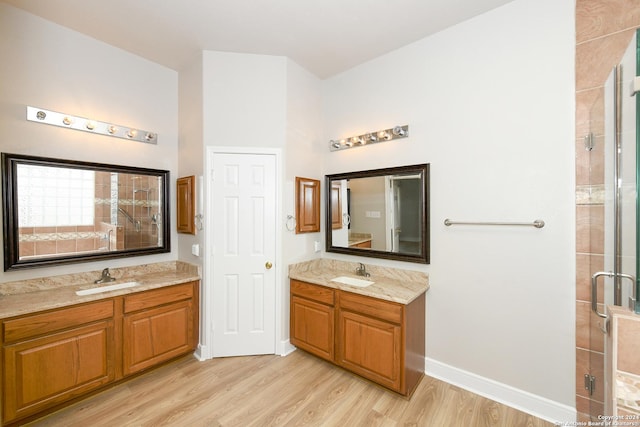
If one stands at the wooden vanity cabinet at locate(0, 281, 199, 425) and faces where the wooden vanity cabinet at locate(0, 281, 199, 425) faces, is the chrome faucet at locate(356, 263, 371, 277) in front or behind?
in front

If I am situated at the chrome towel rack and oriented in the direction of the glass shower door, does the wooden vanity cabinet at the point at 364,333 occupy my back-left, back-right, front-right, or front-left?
back-right

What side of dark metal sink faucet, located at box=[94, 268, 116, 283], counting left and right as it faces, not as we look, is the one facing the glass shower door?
front

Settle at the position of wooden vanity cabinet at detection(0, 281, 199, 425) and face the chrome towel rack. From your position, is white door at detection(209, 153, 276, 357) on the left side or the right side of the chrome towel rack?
left

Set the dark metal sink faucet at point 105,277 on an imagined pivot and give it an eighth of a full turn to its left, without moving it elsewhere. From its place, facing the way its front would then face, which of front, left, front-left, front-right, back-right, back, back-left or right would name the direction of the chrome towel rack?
front-right

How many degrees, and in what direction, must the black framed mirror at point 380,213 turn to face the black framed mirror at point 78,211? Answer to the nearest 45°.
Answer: approximately 45° to its right

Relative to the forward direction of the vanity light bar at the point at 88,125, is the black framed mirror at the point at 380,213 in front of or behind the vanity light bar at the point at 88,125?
in front

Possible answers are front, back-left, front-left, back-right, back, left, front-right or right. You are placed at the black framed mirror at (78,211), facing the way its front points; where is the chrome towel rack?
front

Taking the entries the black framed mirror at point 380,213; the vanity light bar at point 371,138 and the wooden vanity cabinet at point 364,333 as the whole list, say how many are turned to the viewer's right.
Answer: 0

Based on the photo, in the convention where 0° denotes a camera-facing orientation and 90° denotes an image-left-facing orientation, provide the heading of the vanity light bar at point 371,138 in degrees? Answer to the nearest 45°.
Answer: approximately 45°

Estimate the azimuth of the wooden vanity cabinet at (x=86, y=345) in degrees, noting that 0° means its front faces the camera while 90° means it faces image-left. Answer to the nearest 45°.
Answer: approximately 315°

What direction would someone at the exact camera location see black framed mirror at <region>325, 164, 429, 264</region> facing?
facing the viewer and to the left of the viewer

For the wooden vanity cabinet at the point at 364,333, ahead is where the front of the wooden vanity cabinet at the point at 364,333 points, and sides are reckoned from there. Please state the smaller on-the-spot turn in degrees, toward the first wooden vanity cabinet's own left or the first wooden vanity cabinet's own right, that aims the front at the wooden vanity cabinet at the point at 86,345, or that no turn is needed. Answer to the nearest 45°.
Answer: approximately 45° to the first wooden vanity cabinet's own right

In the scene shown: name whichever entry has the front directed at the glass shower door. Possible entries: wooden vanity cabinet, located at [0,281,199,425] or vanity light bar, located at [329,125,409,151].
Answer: the wooden vanity cabinet

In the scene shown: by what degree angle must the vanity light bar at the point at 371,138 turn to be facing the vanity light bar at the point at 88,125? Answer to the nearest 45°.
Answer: approximately 45° to its right

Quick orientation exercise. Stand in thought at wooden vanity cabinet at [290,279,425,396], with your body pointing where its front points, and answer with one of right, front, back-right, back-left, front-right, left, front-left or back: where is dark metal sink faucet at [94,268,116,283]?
front-right
